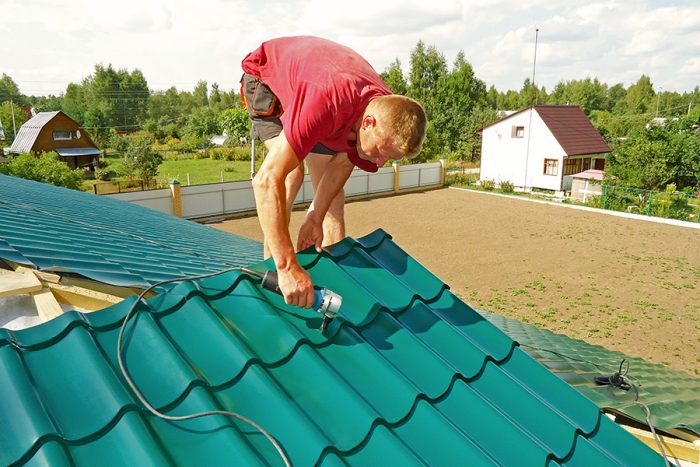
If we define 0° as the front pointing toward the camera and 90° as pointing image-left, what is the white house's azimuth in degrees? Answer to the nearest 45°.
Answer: approximately 315°

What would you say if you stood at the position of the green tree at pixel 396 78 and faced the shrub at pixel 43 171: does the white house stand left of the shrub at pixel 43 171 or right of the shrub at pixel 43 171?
left

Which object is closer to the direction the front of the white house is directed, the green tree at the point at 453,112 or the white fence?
the white fence

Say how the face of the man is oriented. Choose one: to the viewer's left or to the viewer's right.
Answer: to the viewer's right

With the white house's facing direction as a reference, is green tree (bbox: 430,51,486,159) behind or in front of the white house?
behind

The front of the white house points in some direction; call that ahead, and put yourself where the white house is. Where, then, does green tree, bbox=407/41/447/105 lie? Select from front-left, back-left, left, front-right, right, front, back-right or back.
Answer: back

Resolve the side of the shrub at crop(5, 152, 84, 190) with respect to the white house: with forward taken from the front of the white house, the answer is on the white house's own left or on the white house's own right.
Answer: on the white house's own right

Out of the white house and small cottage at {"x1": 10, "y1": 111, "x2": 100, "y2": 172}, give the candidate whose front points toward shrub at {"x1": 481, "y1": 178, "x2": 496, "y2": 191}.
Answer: the small cottage

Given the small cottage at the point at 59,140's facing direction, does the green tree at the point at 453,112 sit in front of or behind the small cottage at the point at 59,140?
in front

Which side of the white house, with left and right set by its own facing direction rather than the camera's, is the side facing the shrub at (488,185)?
right

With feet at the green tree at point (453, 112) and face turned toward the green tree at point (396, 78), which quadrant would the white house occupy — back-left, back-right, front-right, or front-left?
back-left

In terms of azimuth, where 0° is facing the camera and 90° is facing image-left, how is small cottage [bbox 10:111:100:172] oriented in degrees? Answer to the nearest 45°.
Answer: approximately 315°

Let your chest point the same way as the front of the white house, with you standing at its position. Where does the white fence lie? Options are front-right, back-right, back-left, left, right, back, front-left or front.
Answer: right
